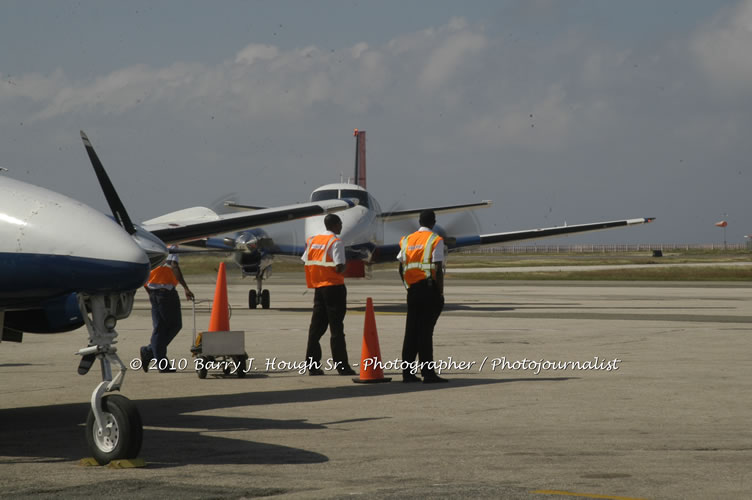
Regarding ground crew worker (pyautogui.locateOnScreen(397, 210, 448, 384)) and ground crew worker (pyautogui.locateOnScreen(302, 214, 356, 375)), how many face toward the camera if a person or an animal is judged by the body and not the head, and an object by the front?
0

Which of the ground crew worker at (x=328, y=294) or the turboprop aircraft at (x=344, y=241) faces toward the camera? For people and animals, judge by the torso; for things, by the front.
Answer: the turboprop aircraft

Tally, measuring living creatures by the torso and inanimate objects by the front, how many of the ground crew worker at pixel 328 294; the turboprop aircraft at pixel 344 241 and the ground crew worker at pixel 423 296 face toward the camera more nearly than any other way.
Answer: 1

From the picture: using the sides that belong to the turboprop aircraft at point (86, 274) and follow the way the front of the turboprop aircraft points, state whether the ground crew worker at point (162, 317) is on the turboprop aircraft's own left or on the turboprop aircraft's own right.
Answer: on the turboprop aircraft's own left

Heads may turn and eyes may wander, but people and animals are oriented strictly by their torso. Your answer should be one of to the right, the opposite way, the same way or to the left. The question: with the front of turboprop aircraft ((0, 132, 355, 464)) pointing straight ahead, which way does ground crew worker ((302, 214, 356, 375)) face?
to the left

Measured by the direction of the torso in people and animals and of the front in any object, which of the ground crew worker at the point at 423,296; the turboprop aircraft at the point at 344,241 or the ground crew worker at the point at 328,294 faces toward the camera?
the turboprop aircraft

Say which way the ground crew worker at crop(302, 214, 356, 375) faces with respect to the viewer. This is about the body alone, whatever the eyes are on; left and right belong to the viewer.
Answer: facing away from the viewer and to the right of the viewer

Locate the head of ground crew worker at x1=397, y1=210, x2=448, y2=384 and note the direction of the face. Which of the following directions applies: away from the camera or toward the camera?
away from the camera

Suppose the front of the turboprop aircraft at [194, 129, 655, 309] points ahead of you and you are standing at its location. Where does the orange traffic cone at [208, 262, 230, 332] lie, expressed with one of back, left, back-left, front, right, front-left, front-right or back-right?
front

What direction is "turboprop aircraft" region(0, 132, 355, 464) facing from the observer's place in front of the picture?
facing the viewer and to the right of the viewer

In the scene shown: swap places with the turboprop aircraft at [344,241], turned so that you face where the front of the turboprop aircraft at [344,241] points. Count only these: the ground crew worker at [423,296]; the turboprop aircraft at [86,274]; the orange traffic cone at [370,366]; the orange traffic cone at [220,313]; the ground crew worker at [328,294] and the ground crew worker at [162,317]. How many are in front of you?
6

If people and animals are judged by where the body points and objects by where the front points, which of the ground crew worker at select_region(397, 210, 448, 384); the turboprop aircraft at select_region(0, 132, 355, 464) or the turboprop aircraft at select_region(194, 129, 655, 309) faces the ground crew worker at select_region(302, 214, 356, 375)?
the turboprop aircraft at select_region(194, 129, 655, 309)

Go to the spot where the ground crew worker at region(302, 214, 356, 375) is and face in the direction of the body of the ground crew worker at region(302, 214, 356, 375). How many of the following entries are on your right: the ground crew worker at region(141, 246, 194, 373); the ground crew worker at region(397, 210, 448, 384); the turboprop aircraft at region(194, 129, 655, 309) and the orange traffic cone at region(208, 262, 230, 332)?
1

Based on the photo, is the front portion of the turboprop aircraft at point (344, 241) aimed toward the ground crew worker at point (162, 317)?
yes

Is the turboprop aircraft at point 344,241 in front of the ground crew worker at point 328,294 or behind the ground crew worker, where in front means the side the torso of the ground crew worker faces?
in front

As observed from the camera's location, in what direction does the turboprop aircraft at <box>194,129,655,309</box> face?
facing the viewer
